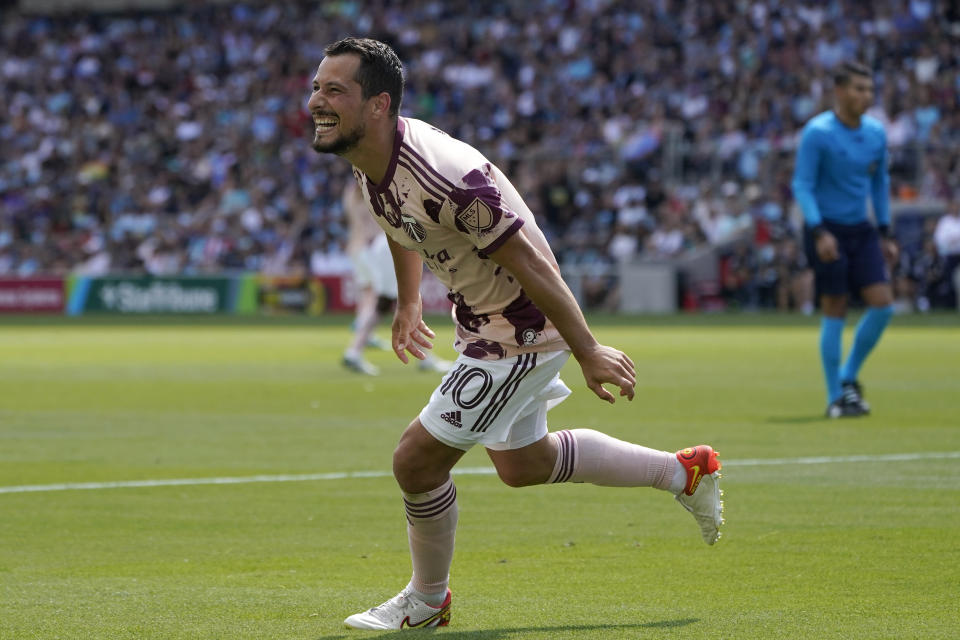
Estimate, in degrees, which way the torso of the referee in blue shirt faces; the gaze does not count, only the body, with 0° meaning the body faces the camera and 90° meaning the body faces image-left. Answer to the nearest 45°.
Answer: approximately 315°

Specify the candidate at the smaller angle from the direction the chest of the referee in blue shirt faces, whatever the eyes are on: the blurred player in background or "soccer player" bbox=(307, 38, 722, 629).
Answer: the soccer player

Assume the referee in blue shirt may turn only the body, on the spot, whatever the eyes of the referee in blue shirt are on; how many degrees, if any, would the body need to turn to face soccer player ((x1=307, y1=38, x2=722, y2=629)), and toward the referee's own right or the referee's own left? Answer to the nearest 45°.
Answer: approximately 45° to the referee's own right
